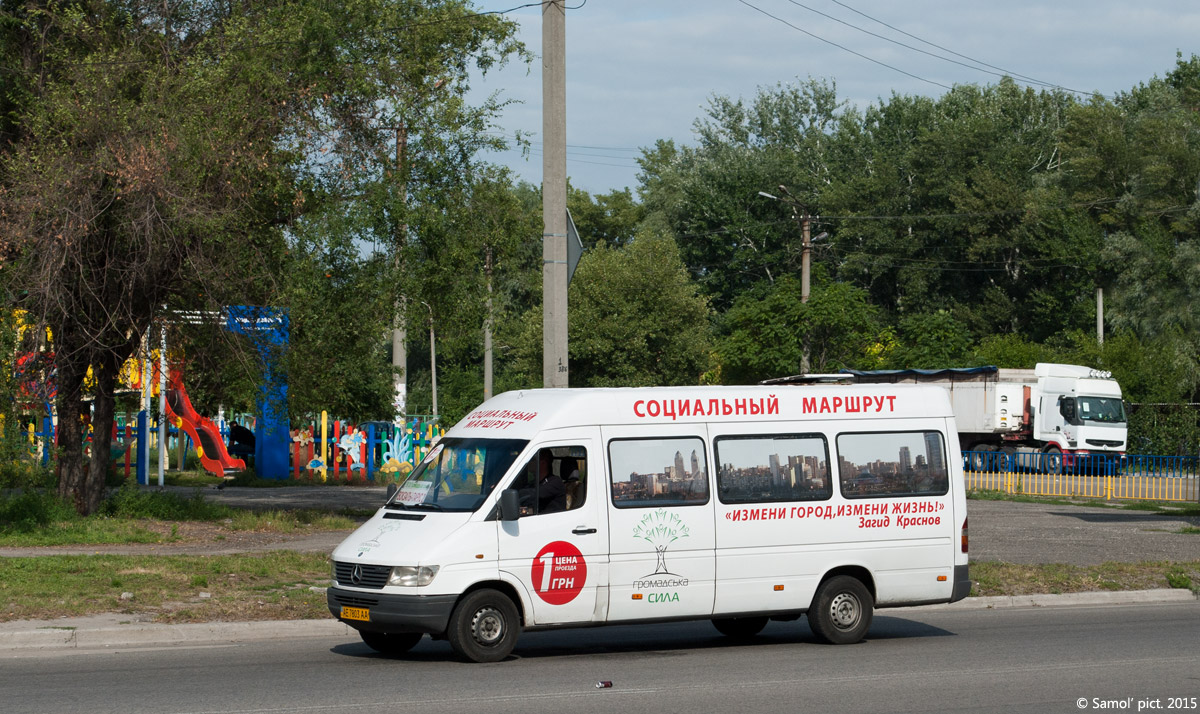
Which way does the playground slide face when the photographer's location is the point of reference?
facing the viewer and to the right of the viewer

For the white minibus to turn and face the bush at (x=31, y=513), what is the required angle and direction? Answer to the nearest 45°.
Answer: approximately 90° to its right

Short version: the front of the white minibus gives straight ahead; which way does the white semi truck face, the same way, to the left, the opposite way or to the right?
to the left

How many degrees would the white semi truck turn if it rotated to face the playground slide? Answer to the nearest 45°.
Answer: approximately 90° to its right

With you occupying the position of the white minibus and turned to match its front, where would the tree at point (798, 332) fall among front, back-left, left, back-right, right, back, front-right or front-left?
back-right

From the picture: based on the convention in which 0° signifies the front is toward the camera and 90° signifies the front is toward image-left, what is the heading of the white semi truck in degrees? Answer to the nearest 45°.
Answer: approximately 315°

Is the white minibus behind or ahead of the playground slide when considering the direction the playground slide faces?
ahead

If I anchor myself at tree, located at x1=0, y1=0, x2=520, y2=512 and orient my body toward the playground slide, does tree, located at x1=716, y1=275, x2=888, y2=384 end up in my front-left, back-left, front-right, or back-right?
front-right

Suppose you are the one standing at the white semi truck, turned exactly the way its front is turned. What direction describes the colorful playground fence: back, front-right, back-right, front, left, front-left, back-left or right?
right

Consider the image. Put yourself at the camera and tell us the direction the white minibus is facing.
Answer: facing the viewer and to the left of the viewer

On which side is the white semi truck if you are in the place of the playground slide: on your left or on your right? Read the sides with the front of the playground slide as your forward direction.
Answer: on your left

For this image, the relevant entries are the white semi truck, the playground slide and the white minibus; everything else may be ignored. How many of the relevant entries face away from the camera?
0
